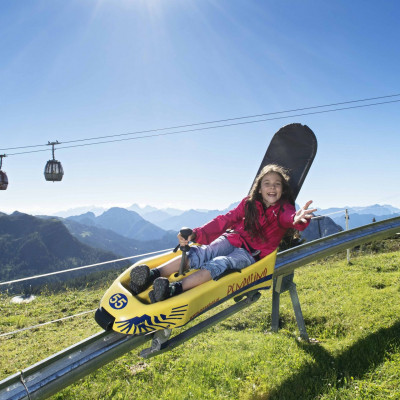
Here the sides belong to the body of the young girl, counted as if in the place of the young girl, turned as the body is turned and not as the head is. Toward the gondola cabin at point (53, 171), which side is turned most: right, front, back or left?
right

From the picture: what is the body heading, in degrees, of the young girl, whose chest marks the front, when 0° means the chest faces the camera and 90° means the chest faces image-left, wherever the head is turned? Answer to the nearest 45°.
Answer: approximately 45°

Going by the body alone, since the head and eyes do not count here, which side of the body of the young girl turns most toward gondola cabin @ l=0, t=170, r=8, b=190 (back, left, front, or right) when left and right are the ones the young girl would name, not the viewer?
right
